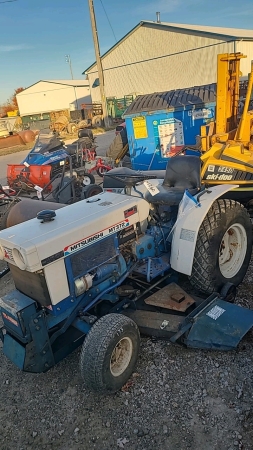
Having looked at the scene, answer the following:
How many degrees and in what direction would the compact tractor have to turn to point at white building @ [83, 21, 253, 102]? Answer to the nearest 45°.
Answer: approximately 135° to its right

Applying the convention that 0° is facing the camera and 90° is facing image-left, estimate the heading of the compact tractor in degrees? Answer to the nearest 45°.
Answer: approximately 45°

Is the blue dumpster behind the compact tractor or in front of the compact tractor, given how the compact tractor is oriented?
behind

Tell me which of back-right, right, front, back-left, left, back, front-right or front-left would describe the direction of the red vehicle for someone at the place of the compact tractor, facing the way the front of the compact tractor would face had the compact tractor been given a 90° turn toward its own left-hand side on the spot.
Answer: back-left

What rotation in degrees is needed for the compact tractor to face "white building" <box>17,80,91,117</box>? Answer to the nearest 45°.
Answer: approximately 135° to its right
